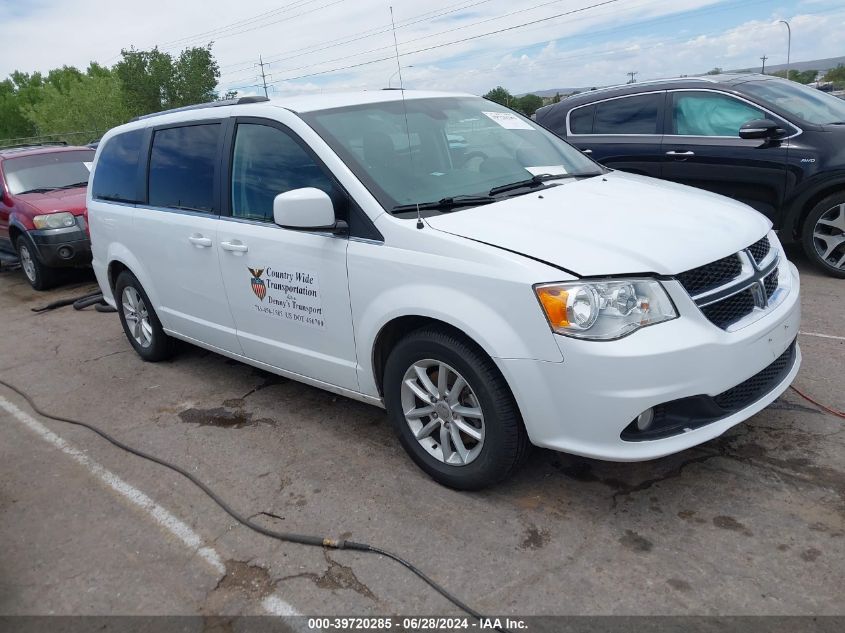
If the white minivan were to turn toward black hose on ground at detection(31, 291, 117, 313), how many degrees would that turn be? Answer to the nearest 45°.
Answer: approximately 180°

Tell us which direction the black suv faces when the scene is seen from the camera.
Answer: facing the viewer and to the right of the viewer

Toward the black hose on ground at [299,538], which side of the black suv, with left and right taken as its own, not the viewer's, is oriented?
right

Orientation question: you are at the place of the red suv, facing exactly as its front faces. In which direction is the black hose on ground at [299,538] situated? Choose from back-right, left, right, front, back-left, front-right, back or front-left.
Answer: front-right

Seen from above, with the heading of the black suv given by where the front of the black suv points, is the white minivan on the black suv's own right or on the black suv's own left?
on the black suv's own right

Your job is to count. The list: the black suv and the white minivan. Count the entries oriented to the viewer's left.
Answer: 0

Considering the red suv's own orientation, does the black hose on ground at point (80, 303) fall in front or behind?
in front

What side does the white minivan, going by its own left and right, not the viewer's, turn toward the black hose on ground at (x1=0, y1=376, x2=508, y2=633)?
right

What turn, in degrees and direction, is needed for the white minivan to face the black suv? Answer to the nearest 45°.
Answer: approximately 90° to its left
